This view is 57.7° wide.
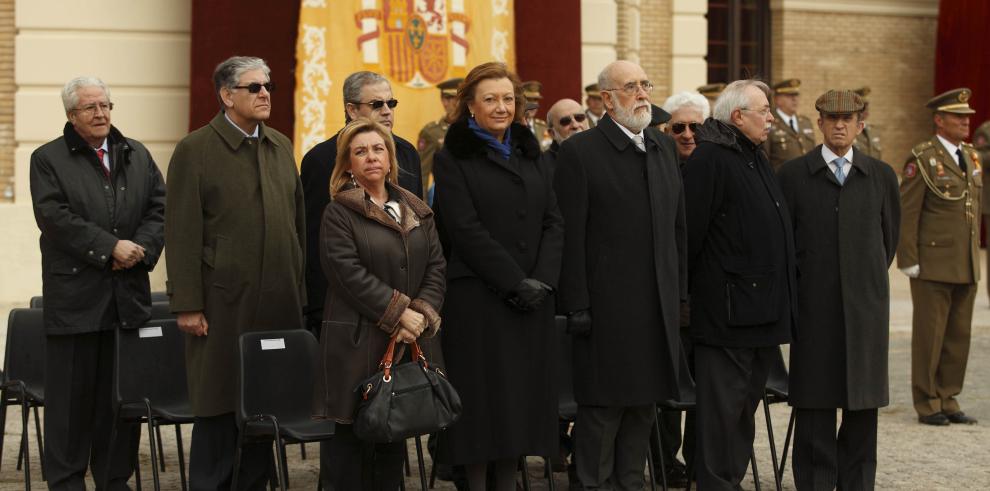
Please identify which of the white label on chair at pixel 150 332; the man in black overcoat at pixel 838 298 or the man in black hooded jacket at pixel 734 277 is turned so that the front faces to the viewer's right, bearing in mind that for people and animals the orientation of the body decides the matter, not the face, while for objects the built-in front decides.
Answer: the man in black hooded jacket at pixel 734 277

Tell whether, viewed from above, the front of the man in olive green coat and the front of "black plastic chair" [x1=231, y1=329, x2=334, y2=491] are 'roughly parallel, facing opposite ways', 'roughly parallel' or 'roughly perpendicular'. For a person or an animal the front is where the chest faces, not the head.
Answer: roughly parallel

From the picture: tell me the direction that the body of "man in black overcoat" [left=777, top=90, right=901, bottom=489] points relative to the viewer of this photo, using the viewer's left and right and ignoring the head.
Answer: facing the viewer

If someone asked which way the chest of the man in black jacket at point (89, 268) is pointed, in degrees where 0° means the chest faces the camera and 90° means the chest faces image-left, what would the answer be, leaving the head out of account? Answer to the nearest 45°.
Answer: approximately 315°

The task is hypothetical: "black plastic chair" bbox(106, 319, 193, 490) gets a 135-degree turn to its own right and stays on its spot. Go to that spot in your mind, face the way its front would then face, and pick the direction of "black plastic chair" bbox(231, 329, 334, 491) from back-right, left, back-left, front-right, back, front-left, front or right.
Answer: back-left

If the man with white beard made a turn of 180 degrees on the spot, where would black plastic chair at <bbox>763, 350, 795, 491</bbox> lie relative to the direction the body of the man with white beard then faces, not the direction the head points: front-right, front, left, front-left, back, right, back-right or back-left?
right

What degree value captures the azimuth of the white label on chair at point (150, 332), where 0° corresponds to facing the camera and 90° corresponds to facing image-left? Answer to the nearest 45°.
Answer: approximately 0°

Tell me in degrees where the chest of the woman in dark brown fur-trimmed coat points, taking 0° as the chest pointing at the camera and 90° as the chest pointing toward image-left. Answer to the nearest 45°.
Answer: approximately 315°

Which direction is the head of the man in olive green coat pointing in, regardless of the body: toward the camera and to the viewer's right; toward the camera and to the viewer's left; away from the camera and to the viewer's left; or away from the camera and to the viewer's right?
toward the camera and to the viewer's right

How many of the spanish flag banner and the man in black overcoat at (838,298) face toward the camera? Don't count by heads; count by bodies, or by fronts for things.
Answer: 2

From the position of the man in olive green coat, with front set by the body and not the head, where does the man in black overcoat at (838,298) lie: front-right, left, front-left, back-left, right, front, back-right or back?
front-left

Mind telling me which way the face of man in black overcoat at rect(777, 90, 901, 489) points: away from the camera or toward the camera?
toward the camera
